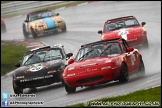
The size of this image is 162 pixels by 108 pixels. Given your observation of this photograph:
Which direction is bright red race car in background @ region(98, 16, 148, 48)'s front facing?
toward the camera

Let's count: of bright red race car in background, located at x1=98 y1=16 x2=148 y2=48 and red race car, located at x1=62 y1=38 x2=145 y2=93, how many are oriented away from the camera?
0

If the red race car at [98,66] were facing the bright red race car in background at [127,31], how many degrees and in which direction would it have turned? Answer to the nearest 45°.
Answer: approximately 135° to its right

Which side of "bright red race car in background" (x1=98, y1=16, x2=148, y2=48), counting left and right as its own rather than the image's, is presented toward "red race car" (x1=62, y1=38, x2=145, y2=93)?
front
